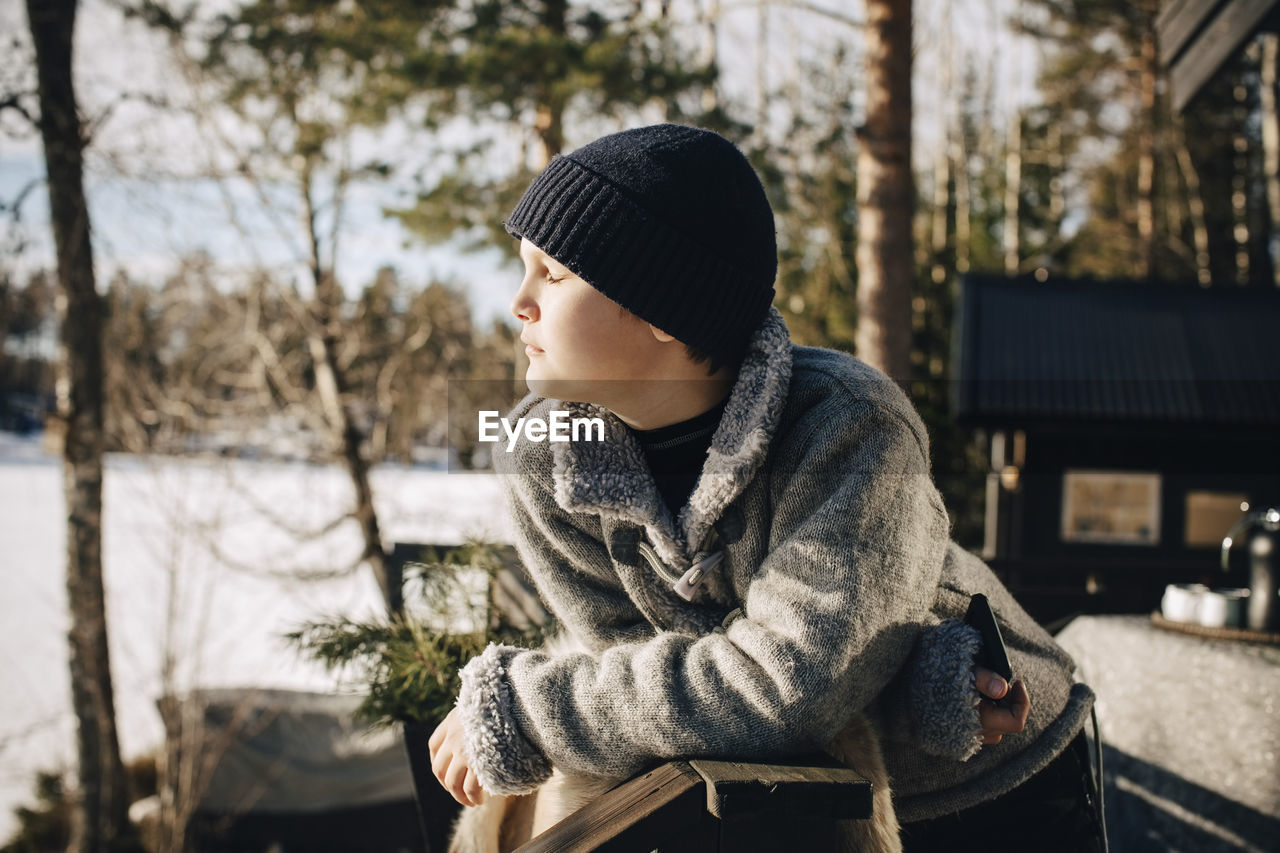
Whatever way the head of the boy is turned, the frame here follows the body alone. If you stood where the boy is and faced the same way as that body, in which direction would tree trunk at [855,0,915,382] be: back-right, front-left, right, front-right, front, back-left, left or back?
back-right

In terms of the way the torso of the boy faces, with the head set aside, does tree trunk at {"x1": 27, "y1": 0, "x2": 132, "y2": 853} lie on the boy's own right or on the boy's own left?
on the boy's own right

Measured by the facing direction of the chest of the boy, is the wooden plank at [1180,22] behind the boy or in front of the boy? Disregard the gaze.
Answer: behind

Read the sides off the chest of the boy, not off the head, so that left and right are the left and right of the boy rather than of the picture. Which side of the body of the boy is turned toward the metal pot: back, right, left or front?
back

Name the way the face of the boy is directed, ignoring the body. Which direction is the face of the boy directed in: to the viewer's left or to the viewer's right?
to the viewer's left

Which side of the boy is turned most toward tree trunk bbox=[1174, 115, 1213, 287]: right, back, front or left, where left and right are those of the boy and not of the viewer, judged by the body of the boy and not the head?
back

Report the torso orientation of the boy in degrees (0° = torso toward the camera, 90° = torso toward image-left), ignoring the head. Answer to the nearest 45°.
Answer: approximately 45°

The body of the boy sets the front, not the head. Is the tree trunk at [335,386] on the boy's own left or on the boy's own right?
on the boy's own right
